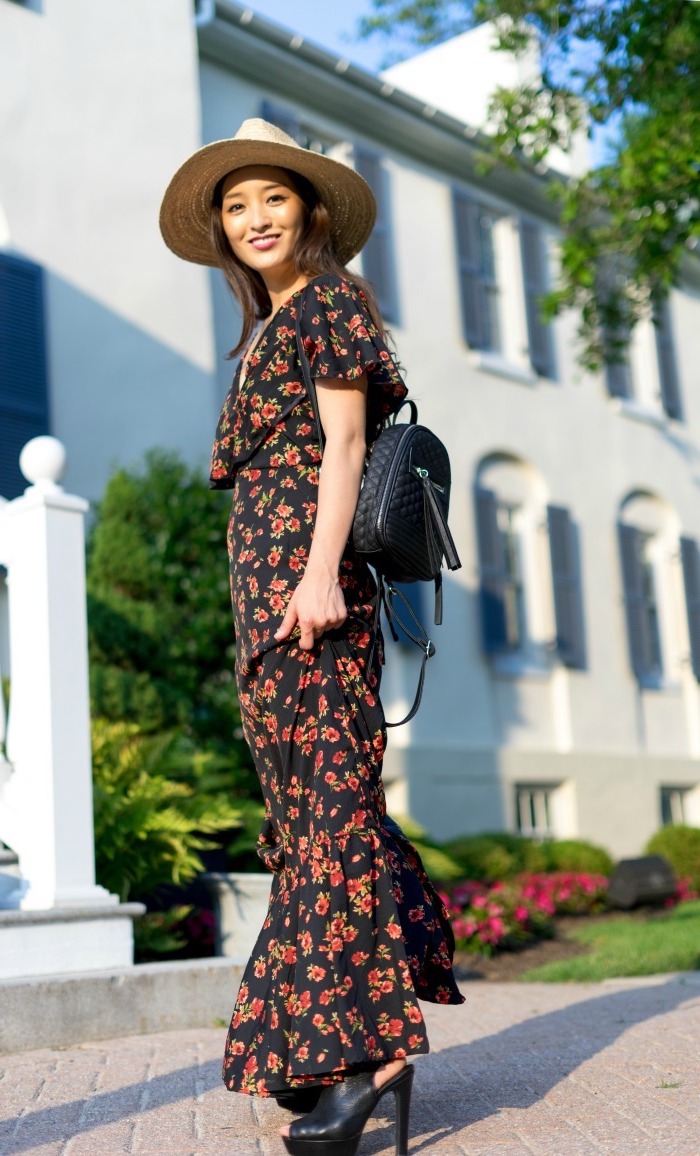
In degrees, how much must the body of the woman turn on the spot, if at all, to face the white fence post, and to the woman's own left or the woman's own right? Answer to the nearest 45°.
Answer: approximately 45° to the woman's own right

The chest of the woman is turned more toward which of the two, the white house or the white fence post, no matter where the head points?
the white fence post

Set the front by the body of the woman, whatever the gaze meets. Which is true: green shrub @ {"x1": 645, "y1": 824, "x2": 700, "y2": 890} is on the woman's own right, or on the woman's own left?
on the woman's own right

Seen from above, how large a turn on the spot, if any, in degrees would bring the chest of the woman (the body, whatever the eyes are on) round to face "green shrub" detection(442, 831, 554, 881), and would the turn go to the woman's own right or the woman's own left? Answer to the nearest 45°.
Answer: approximately 90° to the woman's own right

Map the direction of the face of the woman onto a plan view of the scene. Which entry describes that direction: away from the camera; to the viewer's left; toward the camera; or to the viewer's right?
toward the camera

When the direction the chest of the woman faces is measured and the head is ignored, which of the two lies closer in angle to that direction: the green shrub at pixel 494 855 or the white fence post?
the white fence post

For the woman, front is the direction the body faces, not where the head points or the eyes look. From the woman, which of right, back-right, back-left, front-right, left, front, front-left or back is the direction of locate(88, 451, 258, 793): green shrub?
right

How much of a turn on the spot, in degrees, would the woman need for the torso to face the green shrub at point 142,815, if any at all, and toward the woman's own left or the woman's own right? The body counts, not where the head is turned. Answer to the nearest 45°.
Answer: approximately 90° to the woman's own right

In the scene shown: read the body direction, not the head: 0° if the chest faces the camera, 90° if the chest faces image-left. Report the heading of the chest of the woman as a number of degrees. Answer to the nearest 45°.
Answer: approximately 90°

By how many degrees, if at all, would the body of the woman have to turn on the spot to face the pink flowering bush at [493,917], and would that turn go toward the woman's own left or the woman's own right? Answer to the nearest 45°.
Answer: approximately 90° to the woman's own right
